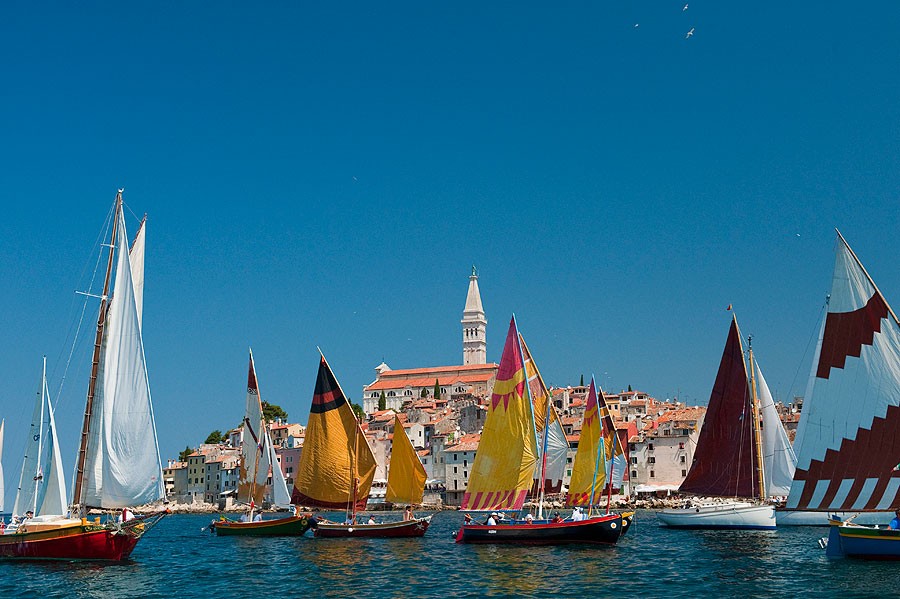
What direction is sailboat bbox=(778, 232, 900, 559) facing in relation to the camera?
to the viewer's right

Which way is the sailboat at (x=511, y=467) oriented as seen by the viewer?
to the viewer's right

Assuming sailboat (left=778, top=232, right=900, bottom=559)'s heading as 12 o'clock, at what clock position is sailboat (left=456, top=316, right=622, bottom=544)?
sailboat (left=456, top=316, right=622, bottom=544) is roughly at 7 o'clock from sailboat (left=778, top=232, right=900, bottom=559).

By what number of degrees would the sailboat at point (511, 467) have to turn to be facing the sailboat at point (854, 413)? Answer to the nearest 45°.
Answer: approximately 45° to its right

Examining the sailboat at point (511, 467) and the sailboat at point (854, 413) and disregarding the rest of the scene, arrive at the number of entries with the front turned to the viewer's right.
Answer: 2

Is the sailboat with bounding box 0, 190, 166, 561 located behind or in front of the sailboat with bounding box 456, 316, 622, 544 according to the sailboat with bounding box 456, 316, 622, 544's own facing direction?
behind

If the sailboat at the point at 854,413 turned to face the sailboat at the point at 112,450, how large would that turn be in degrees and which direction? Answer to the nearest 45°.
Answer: approximately 180°
